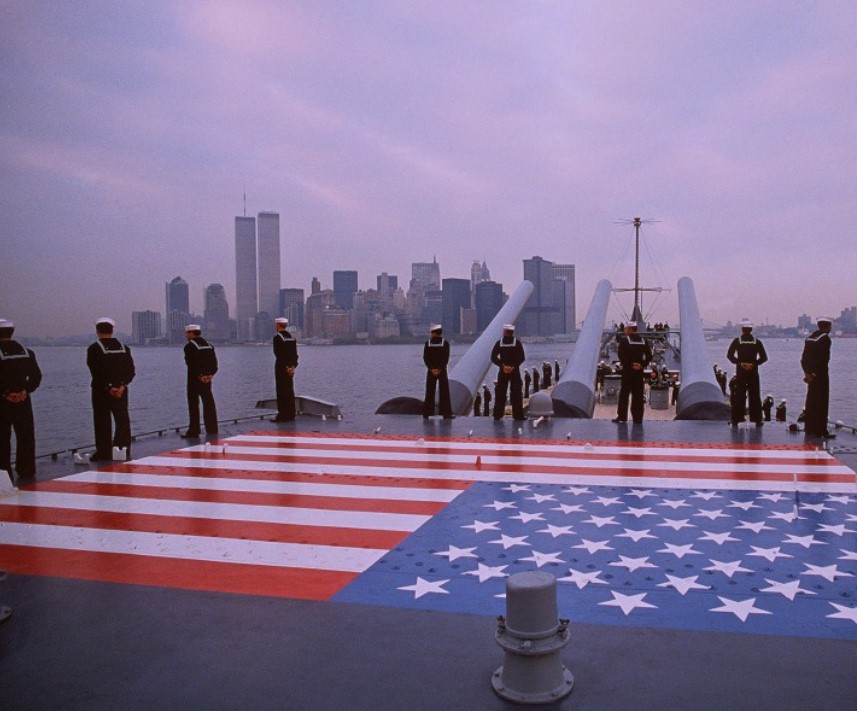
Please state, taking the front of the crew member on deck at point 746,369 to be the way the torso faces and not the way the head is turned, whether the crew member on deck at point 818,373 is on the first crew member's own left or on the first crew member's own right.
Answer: on the first crew member's own right

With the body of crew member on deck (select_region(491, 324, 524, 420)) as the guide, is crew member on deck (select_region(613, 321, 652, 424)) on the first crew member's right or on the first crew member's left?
on the first crew member's right

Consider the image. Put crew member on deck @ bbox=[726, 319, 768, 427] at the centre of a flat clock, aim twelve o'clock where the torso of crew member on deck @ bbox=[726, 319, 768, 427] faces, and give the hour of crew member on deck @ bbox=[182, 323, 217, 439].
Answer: crew member on deck @ bbox=[182, 323, 217, 439] is roughly at 8 o'clock from crew member on deck @ bbox=[726, 319, 768, 427].

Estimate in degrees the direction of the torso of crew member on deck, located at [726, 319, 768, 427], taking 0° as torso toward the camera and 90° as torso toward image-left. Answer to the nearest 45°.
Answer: approximately 180°

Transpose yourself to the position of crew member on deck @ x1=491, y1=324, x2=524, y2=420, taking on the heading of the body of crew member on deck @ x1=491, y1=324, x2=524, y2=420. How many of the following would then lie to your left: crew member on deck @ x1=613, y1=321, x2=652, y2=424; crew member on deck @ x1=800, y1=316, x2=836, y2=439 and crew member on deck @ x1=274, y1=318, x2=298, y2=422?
1

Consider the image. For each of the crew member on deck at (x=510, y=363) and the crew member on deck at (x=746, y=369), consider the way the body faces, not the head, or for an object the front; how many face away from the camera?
2

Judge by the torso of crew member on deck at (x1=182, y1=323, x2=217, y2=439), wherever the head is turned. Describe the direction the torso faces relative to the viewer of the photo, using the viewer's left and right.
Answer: facing away from the viewer and to the left of the viewer

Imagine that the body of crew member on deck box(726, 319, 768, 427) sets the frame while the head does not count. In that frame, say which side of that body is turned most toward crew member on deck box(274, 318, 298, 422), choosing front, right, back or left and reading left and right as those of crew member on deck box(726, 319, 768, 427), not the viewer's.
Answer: left

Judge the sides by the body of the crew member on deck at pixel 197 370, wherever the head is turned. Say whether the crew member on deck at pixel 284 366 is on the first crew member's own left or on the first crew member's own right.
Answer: on the first crew member's own right

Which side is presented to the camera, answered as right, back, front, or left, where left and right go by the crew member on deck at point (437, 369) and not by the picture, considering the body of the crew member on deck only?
back

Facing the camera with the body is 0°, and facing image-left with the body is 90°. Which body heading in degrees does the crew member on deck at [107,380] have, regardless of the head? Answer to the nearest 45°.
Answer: approximately 135°

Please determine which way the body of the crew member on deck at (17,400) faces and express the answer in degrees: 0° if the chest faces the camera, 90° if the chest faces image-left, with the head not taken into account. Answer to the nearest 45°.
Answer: approximately 135°
